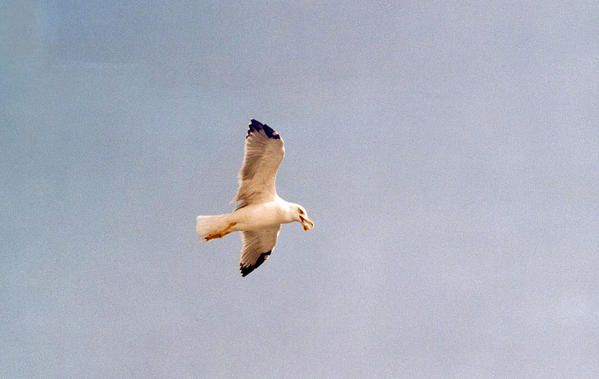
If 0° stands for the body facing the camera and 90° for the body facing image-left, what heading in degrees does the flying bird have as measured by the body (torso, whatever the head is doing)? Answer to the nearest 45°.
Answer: approximately 270°
